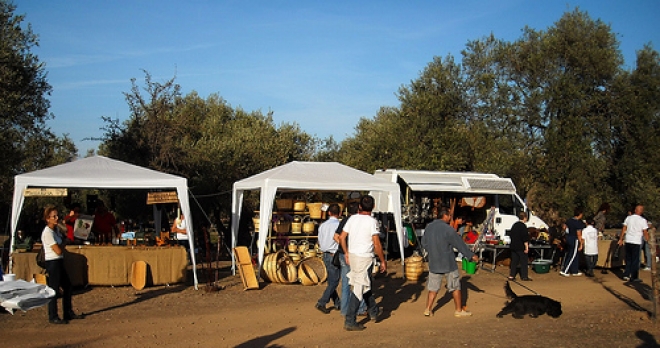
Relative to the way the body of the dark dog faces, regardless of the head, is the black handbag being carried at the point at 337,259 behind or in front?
behind

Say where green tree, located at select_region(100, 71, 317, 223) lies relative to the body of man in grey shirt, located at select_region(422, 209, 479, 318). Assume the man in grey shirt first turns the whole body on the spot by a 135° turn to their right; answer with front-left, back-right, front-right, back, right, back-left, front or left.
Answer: back-right

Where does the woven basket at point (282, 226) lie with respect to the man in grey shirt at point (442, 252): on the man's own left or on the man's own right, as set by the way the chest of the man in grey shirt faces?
on the man's own left

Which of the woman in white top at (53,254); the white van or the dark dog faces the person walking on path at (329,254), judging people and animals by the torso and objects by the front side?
the woman in white top

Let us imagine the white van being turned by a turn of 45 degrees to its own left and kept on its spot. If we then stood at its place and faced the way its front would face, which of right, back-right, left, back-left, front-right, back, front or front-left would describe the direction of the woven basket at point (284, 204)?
back

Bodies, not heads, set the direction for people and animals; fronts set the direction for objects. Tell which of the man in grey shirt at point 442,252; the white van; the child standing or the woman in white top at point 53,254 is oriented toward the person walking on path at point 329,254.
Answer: the woman in white top

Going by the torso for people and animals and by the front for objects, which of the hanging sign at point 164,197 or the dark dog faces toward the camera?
the hanging sign

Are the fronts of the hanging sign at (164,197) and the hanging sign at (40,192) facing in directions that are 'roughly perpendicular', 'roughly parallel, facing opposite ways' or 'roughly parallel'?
roughly parallel

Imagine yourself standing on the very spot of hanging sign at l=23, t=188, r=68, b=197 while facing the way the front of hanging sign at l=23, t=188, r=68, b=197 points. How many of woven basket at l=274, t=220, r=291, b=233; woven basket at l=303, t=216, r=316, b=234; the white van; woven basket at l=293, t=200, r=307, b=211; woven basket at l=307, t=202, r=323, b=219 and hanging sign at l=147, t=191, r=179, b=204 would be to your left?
6

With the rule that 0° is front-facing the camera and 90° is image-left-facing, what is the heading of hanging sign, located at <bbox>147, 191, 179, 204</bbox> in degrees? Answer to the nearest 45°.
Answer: approximately 0°

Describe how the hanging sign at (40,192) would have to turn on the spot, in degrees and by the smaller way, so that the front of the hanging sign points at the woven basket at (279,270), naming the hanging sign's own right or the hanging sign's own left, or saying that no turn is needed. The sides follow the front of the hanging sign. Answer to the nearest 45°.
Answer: approximately 90° to the hanging sign's own left

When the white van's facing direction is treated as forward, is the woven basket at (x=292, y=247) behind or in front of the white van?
behind

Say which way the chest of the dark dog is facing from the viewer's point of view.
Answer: to the viewer's right

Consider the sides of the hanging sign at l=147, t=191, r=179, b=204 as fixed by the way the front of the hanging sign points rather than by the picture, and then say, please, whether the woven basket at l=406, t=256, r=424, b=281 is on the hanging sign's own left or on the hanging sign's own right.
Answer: on the hanging sign's own left

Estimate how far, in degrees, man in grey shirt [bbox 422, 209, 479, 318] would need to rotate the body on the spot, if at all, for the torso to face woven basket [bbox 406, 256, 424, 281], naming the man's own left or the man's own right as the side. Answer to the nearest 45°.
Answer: approximately 45° to the man's own left

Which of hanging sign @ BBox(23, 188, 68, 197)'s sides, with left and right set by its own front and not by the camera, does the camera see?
front

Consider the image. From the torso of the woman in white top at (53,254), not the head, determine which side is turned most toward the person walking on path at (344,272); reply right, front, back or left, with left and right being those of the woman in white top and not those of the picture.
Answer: front
